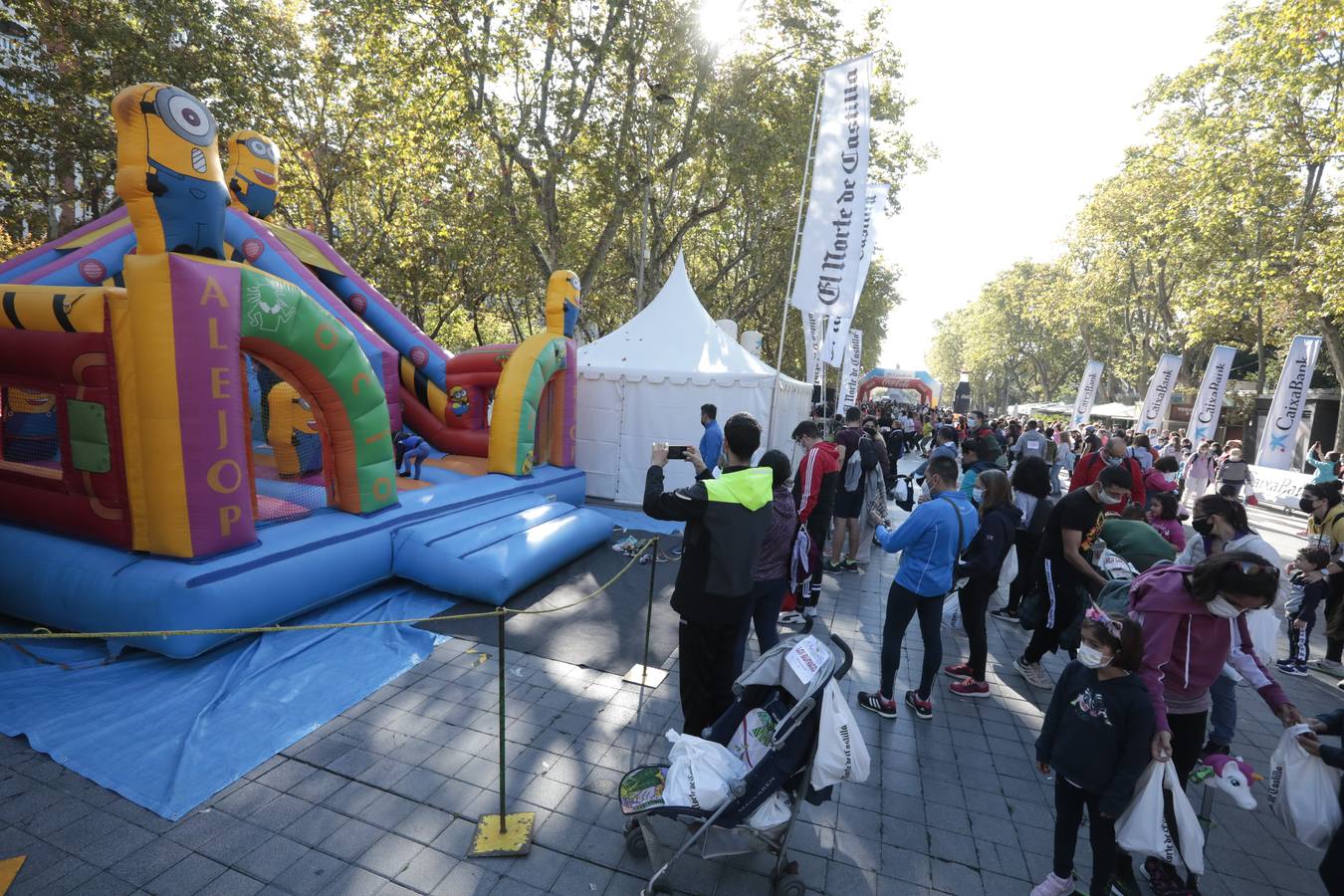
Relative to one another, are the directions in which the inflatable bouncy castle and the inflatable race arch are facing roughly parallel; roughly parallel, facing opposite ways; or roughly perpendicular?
roughly perpendicular

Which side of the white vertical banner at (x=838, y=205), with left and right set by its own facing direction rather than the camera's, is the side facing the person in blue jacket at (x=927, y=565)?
front

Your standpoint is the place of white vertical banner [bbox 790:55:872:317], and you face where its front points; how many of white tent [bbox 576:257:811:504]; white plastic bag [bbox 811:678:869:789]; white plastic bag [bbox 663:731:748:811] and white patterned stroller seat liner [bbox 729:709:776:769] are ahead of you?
3

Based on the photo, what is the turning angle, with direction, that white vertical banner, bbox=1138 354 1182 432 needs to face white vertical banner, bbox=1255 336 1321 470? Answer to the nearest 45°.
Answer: approximately 45° to its left

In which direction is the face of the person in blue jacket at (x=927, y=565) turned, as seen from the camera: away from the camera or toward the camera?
away from the camera

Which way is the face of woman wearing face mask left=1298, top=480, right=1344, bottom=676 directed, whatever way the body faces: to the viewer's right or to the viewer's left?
to the viewer's left

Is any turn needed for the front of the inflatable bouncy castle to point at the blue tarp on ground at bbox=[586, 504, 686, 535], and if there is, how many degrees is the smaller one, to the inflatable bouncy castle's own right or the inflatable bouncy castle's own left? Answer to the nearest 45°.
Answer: approximately 90° to the inflatable bouncy castle's own left

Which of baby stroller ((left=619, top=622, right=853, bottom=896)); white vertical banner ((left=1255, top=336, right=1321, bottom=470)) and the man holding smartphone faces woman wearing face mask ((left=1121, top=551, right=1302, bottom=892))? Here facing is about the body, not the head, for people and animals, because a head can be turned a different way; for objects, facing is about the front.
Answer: the white vertical banner

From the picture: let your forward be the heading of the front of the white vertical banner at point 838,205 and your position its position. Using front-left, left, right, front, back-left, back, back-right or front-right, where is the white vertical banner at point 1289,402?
back-left

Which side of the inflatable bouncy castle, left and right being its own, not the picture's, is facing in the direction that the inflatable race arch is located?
left

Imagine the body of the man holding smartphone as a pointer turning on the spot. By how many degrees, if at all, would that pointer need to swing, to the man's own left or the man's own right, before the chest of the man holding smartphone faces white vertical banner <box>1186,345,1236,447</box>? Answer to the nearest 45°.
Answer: approximately 90° to the man's own right
